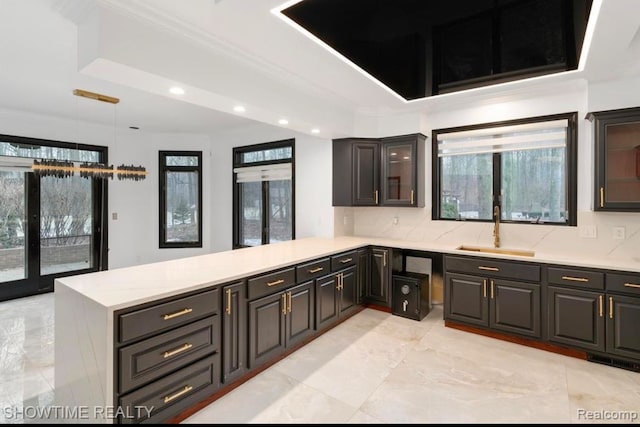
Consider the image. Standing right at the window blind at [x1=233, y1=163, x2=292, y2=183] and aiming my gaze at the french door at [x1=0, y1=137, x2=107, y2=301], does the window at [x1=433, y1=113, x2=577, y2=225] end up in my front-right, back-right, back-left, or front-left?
back-left

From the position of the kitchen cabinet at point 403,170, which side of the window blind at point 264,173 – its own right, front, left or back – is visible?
left

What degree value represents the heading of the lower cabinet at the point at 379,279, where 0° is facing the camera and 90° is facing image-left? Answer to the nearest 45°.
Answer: approximately 45°

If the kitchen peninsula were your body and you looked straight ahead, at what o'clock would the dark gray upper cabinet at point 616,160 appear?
The dark gray upper cabinet is roughly at 10 o'clock from the kitchen peninsula.

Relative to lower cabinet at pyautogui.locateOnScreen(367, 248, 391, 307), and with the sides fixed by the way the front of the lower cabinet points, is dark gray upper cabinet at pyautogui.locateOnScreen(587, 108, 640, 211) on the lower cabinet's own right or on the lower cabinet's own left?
on the lower cabinet's own left

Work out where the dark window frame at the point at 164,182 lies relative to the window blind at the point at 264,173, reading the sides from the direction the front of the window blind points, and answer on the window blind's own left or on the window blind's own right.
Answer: on the window blind's own right

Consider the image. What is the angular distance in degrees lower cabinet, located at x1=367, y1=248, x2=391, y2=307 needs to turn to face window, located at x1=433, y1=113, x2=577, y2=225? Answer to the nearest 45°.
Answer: approximately 135° to its left

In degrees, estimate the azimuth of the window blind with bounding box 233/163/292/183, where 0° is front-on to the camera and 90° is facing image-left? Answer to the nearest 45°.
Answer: approximately 45°

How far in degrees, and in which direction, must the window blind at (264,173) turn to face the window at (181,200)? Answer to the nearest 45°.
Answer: approximately 90° to its right

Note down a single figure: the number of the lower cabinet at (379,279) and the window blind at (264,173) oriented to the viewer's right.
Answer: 0

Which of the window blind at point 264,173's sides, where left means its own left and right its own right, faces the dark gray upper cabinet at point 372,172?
left

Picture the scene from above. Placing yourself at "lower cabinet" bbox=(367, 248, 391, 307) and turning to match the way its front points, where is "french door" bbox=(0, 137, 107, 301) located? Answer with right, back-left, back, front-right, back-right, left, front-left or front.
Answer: front-right
